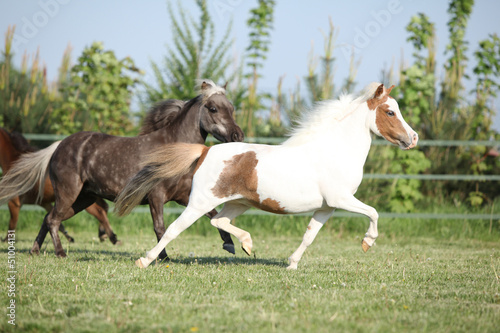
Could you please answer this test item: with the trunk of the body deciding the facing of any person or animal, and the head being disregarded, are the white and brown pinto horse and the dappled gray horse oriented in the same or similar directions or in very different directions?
same or similar directions

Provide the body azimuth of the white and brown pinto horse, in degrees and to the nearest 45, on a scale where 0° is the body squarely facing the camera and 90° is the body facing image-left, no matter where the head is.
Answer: approximately 270°

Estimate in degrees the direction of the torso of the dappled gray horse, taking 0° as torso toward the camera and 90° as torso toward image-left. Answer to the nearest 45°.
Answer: approximately 270°

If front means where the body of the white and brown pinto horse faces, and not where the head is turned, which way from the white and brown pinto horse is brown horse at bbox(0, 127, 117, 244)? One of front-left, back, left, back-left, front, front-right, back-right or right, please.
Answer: back-left

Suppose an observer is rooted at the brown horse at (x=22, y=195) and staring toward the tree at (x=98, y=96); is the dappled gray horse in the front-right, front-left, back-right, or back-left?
back-right

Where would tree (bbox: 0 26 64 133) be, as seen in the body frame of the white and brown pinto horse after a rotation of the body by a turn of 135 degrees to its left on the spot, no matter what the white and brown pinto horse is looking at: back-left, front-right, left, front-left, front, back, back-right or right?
front

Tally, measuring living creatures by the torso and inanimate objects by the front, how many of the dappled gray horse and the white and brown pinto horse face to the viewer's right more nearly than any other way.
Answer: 2

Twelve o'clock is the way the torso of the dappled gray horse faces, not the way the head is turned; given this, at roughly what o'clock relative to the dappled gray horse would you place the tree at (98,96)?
The tree is roughly at 9 o'clock from the dappled gray horse.

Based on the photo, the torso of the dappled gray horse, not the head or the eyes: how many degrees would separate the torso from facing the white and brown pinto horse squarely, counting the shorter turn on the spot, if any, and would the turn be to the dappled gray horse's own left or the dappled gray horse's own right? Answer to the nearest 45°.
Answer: approximately 45° to the dappled gray horse's own right

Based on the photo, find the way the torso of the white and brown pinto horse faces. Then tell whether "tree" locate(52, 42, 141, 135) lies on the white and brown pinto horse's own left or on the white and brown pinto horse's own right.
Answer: on the white and brown pinto horse's own left

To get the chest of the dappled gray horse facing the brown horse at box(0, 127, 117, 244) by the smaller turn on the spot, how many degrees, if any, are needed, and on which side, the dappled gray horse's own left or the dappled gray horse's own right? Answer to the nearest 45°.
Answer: approximately 135° to the dappled gray horse's own left

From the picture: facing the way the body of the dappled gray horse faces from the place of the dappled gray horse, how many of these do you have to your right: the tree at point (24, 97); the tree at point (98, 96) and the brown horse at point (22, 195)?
0
